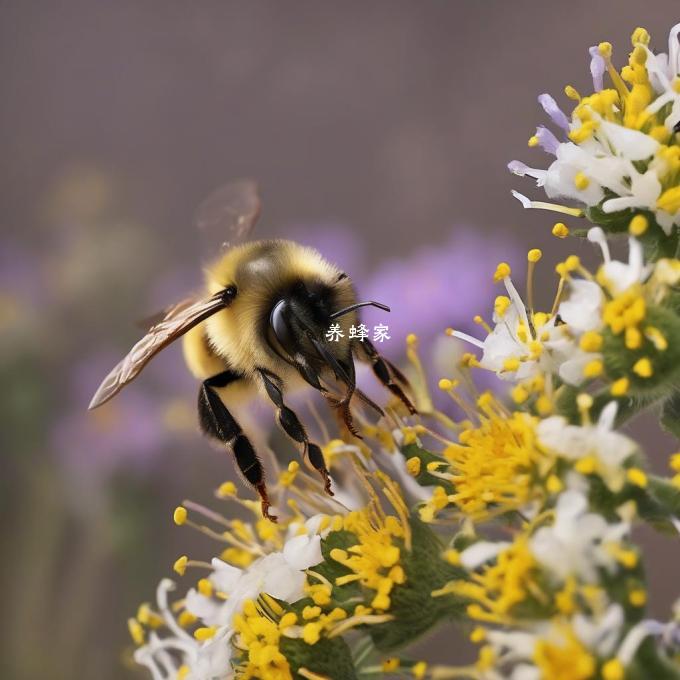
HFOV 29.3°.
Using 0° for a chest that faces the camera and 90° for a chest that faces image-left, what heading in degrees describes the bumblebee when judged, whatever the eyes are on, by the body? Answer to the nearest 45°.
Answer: approximately 315°

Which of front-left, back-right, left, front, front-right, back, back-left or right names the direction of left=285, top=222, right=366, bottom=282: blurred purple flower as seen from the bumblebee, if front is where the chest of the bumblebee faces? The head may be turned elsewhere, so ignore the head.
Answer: back-left

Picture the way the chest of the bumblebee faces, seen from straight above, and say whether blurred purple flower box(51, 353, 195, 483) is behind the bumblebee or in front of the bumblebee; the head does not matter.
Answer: behind
